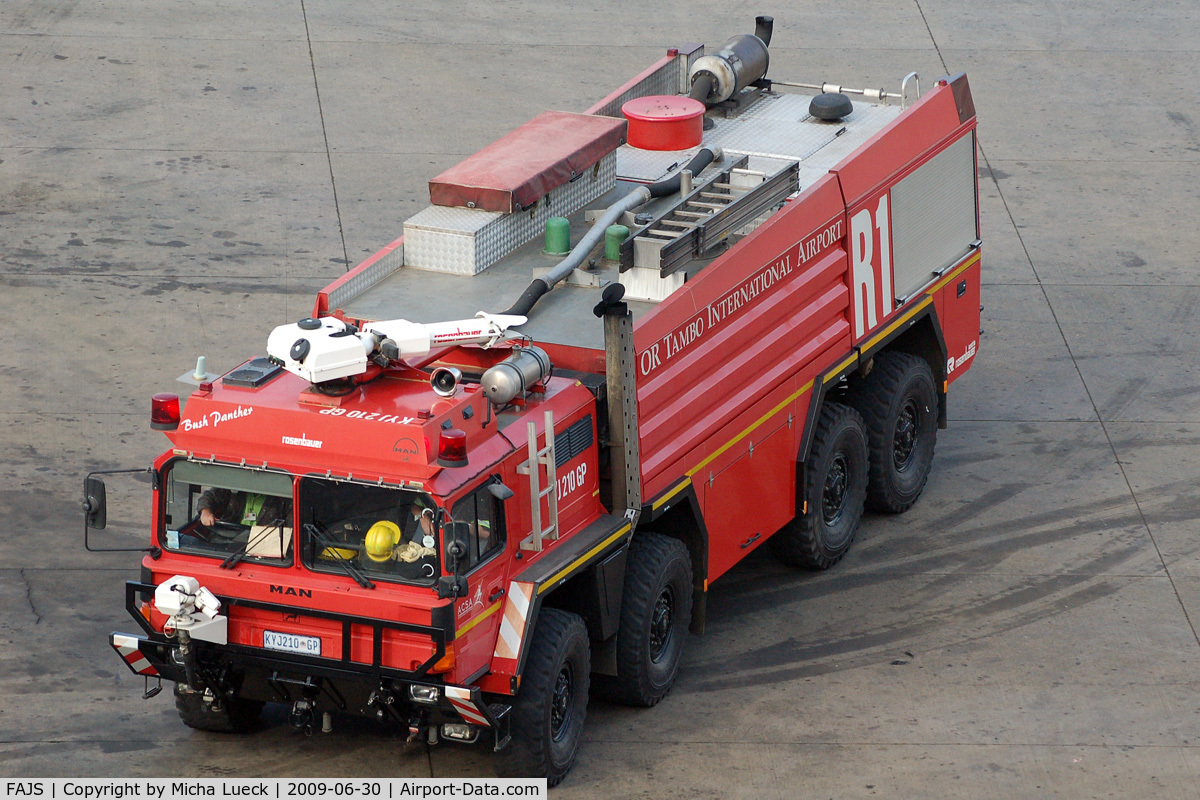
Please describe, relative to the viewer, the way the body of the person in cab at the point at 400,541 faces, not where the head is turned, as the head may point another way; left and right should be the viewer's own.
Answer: facing the viewer and to the left of the viewer

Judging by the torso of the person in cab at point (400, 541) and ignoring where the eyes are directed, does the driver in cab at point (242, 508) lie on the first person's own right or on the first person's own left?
on the first person's own right
